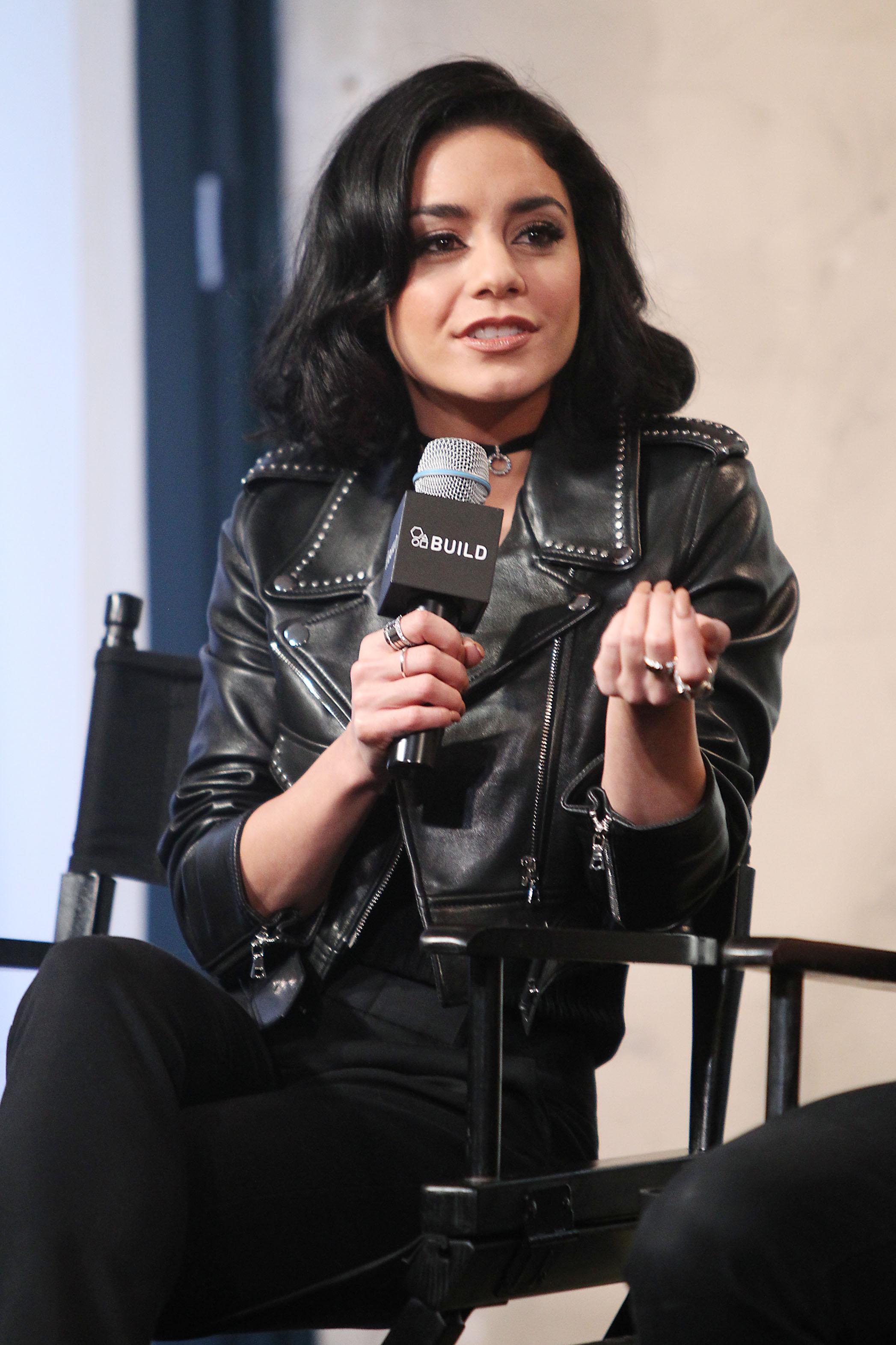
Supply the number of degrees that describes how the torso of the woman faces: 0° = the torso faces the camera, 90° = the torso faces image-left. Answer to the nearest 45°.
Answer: approximately 0°
